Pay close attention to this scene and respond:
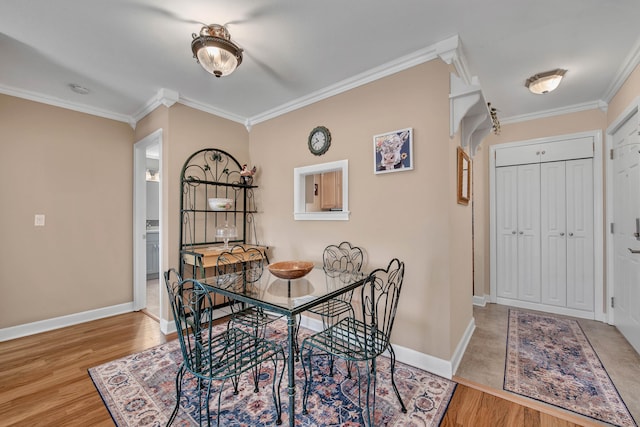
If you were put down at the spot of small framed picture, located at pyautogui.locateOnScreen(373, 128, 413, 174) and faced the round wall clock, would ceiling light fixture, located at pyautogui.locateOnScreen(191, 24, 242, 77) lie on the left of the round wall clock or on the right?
left

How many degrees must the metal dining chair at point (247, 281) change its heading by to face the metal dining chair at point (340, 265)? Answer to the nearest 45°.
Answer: approximately 45° to its left

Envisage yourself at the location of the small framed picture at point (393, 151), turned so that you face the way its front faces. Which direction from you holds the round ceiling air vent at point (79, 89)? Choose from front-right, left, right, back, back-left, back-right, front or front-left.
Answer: front-right

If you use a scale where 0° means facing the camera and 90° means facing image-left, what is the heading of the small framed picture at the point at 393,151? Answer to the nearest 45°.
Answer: approximately 45°

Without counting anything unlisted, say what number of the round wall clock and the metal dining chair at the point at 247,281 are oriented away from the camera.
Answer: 0

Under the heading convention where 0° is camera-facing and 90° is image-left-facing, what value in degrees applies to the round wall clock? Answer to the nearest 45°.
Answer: approximately 45°

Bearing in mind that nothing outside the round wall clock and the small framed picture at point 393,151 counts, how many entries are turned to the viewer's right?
0
